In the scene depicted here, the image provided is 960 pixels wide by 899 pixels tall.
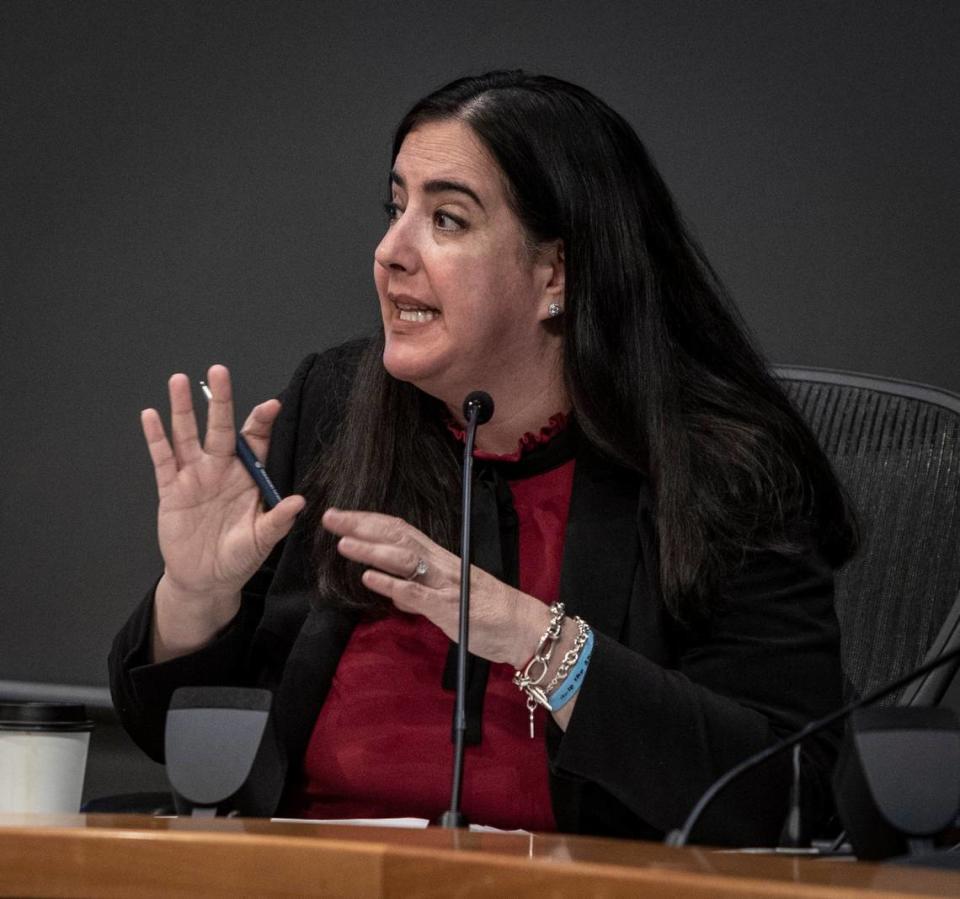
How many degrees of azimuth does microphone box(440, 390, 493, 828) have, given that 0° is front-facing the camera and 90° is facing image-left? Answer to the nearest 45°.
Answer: approximately 180°

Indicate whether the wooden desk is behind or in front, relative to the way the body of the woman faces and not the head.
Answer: in front

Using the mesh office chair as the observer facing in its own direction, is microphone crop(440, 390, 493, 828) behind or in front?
in front

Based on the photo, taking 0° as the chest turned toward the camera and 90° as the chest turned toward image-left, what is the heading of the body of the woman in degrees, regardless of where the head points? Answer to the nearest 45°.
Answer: approximately 45°

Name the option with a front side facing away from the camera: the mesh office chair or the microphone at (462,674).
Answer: the microphone

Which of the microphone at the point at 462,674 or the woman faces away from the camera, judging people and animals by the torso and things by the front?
the microphone

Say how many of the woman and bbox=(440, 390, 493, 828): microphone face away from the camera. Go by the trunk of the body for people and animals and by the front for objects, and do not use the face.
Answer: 1

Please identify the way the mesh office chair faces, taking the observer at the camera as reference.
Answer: facing the viewer and to the left of the viewer
